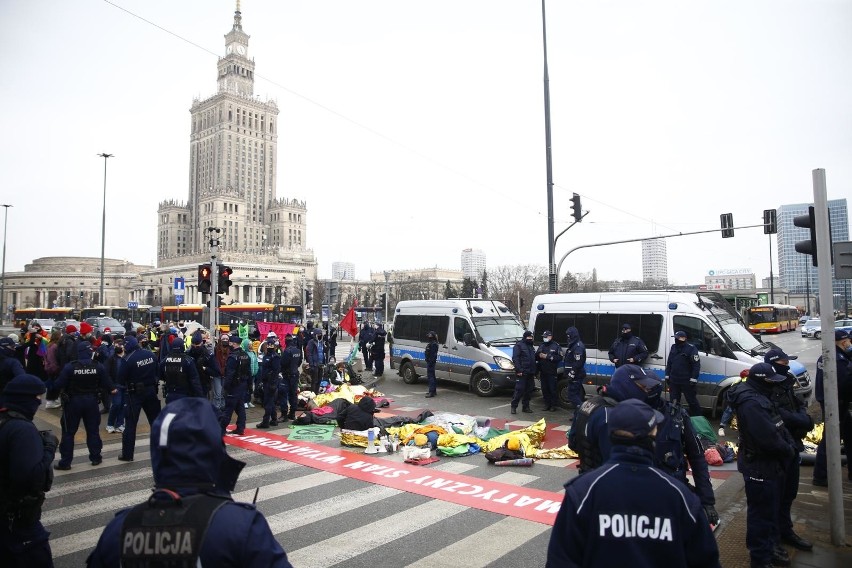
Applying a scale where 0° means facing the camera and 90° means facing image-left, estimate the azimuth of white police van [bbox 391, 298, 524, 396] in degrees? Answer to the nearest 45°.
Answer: approximately 315°

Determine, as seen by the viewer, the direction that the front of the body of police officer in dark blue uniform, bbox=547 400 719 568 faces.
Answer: away from the camera

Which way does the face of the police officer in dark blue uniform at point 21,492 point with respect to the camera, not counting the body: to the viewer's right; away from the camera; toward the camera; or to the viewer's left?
to the viewer's right
